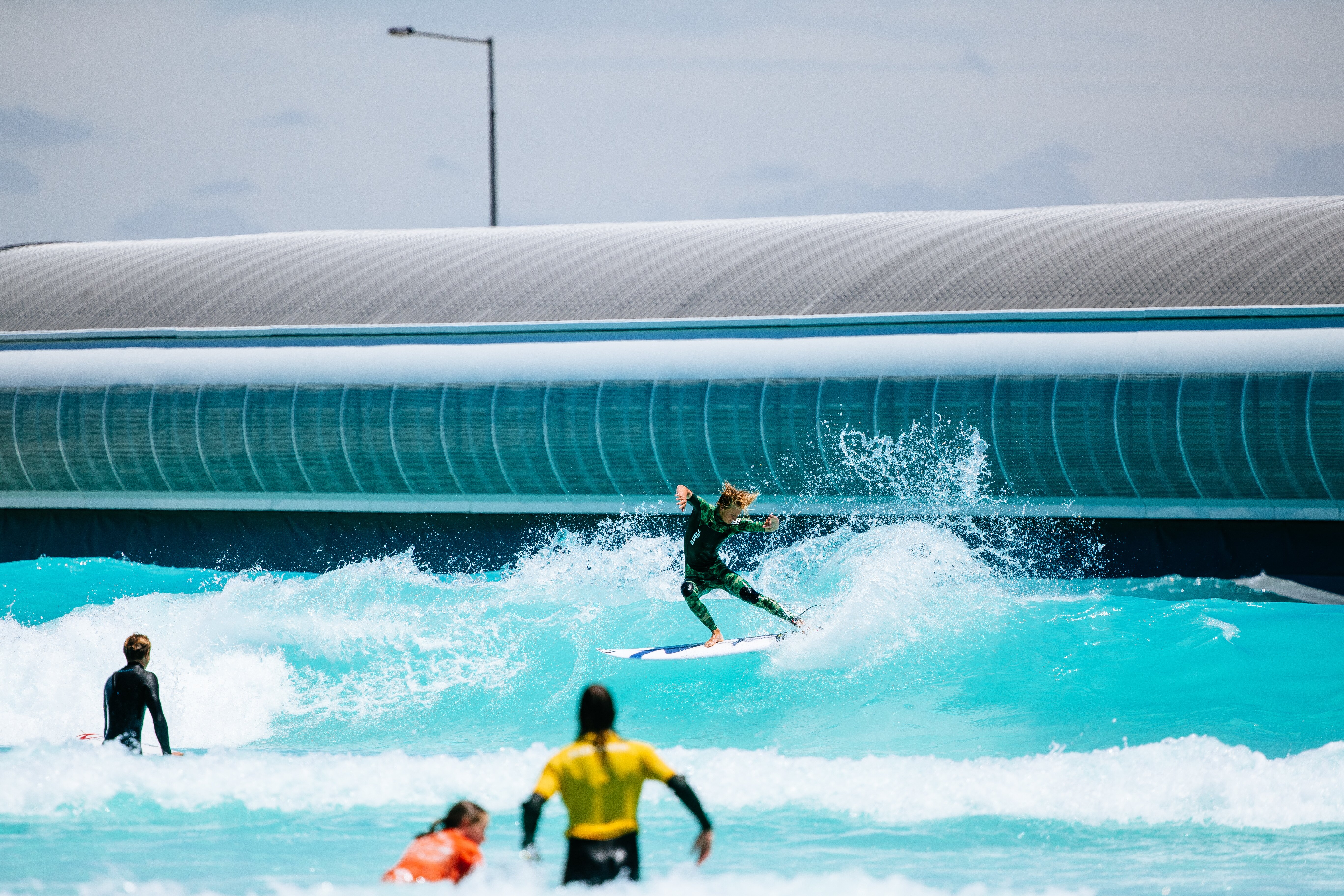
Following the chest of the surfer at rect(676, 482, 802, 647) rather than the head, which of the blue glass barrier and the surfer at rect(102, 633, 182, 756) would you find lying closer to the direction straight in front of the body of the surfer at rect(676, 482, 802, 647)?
the surfer

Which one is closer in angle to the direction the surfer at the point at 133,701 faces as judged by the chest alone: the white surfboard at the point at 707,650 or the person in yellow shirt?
the white surfboard

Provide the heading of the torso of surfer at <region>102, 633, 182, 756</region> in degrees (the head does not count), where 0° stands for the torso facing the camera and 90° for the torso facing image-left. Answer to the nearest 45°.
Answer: approximately 225°

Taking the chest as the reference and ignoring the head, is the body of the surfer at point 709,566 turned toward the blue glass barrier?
no

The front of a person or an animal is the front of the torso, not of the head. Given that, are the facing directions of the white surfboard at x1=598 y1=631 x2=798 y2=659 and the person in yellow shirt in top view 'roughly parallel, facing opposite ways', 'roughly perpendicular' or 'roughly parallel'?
roughly perpendicular

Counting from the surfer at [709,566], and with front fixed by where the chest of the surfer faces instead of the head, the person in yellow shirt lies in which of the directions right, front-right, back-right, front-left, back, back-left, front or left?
front-right

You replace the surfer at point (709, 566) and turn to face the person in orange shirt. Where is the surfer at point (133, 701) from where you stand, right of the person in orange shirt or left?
right

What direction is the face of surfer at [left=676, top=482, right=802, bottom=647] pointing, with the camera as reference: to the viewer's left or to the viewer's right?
to the viewer's right

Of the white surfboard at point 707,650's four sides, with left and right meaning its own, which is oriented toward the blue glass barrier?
right

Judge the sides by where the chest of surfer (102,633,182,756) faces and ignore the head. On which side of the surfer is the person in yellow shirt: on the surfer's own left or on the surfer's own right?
on the surfer's own right

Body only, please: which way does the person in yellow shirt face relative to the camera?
away from the camera

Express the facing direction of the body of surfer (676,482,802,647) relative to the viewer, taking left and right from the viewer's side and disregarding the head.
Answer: facing the viewer and to the right of the viewer

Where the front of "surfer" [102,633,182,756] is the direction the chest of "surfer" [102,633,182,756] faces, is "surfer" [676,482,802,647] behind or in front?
in front

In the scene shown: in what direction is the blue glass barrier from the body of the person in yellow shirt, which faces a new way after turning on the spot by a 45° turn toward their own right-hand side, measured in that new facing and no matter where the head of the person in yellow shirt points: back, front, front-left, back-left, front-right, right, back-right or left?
front-left

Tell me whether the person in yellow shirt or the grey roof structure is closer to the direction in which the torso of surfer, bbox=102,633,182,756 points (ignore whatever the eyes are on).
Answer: the grey roof structure

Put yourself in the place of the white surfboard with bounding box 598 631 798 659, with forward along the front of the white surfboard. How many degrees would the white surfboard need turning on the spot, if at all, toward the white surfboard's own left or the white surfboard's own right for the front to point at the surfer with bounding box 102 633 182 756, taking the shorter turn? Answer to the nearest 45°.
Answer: approximately 45° to the white surfboard's own left

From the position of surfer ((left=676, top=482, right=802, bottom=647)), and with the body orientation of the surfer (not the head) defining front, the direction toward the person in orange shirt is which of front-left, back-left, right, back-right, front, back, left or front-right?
front-right

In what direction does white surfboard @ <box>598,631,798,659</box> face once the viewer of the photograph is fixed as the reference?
facing to the left of the viewer

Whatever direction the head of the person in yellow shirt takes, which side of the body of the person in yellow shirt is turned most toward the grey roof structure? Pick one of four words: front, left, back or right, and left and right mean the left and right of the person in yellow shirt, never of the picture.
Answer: front
